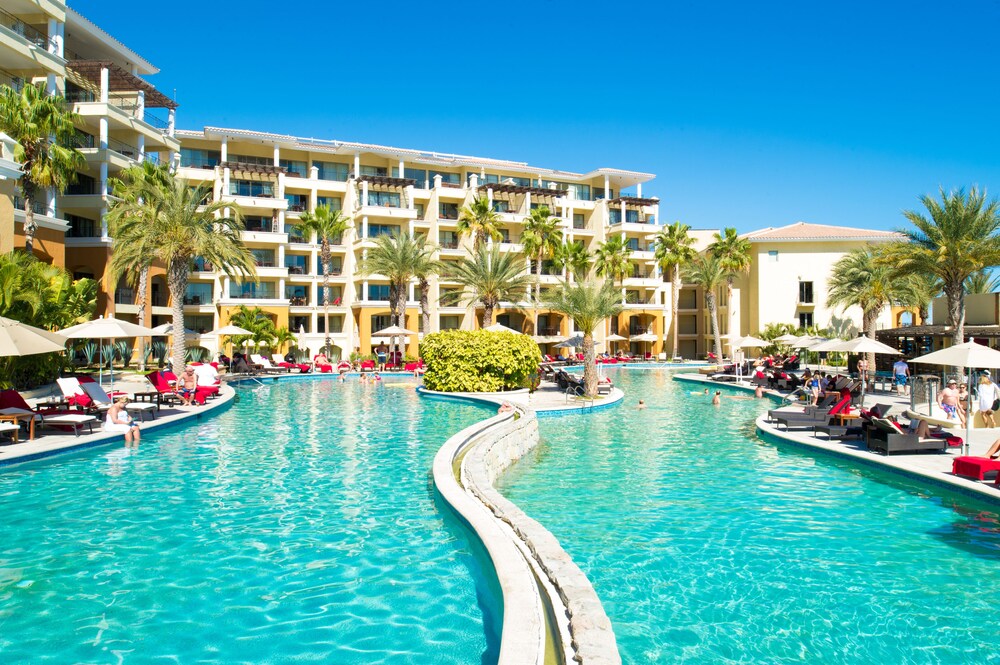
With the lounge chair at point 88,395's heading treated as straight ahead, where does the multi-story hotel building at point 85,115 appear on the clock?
The multi-story hotel building is roughly at 9 o'clock from the lounge chair.

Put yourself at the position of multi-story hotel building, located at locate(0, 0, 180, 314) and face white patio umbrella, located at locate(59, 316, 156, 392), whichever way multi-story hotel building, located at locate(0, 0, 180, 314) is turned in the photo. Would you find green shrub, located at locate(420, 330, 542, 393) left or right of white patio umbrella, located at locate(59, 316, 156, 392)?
left

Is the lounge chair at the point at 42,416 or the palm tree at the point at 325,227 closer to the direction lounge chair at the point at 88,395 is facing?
the palm tree

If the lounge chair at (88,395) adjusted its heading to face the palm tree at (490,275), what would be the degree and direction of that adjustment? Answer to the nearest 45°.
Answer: approximately 45° to its left

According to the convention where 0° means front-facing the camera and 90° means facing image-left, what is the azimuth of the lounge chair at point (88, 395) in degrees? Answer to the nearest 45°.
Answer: approximately 270°

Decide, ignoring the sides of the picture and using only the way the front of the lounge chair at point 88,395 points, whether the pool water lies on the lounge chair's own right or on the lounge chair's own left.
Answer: on the lounge chair's own right
